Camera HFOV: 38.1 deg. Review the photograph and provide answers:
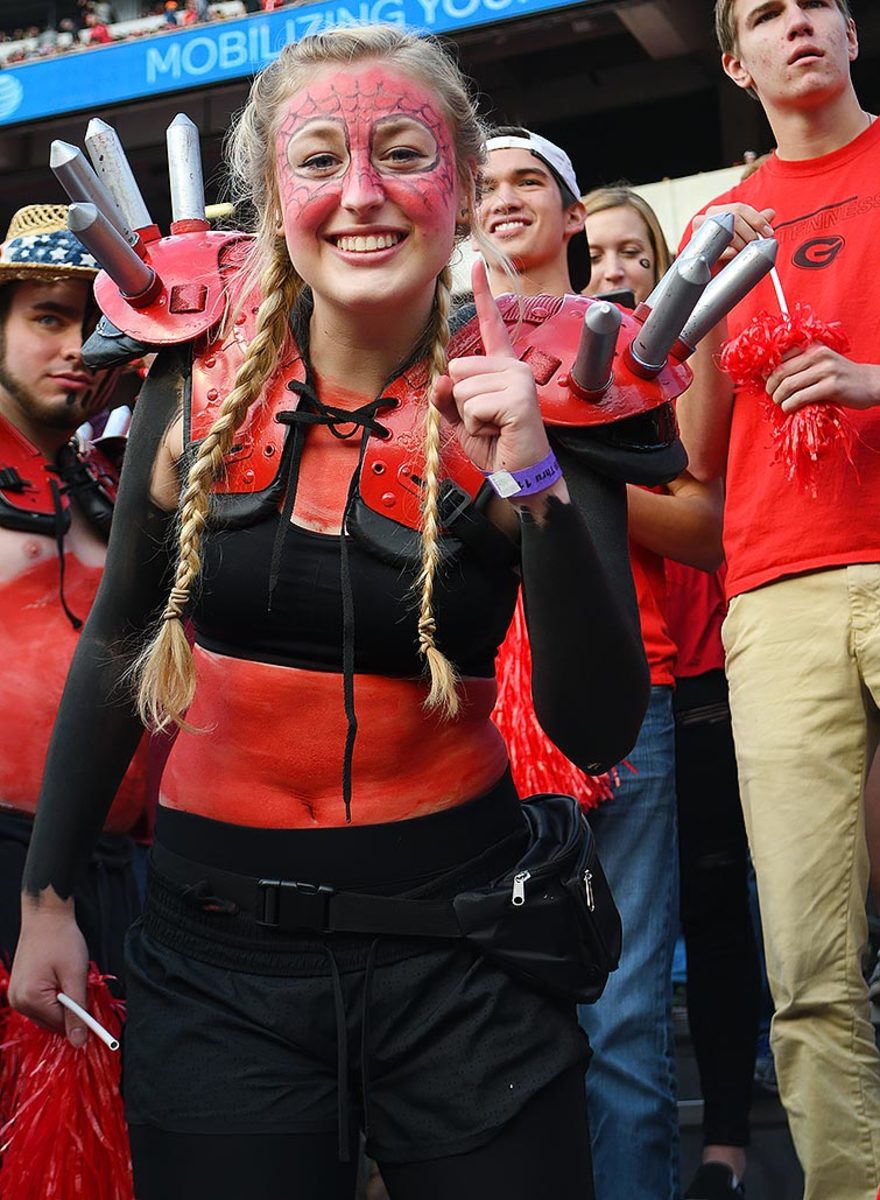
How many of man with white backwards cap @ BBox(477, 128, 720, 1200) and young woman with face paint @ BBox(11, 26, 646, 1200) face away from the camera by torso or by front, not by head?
0

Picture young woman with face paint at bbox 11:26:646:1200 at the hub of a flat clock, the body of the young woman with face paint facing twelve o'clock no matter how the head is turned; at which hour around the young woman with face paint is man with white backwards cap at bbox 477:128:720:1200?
The man with white backwards cap is roughly at 7 o'clock from the young woman with face paint.

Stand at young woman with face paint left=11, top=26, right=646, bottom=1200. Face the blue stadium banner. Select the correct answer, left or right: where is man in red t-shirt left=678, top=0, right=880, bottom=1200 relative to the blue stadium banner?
right

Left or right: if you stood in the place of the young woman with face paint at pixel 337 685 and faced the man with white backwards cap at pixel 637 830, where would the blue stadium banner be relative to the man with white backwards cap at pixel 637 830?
left

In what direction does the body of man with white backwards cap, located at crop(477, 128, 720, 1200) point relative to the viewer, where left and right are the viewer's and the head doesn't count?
facing the viewer and to the left of the viewer

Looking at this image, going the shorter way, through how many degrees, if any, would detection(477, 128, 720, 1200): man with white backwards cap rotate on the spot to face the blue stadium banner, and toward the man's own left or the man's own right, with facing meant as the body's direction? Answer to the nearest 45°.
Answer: approximately 135° to the man's own right

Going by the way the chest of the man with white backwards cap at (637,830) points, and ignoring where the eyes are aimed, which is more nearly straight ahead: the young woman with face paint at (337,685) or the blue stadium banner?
the young woman with face paint

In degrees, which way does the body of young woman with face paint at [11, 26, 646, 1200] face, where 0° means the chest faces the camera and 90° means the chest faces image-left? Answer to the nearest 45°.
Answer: approximately 0°

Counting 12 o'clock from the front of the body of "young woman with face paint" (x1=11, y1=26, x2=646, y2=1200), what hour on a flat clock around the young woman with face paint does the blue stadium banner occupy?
The blue stadium banner is roughly at 6 o'clock from the young woman with face paint.
